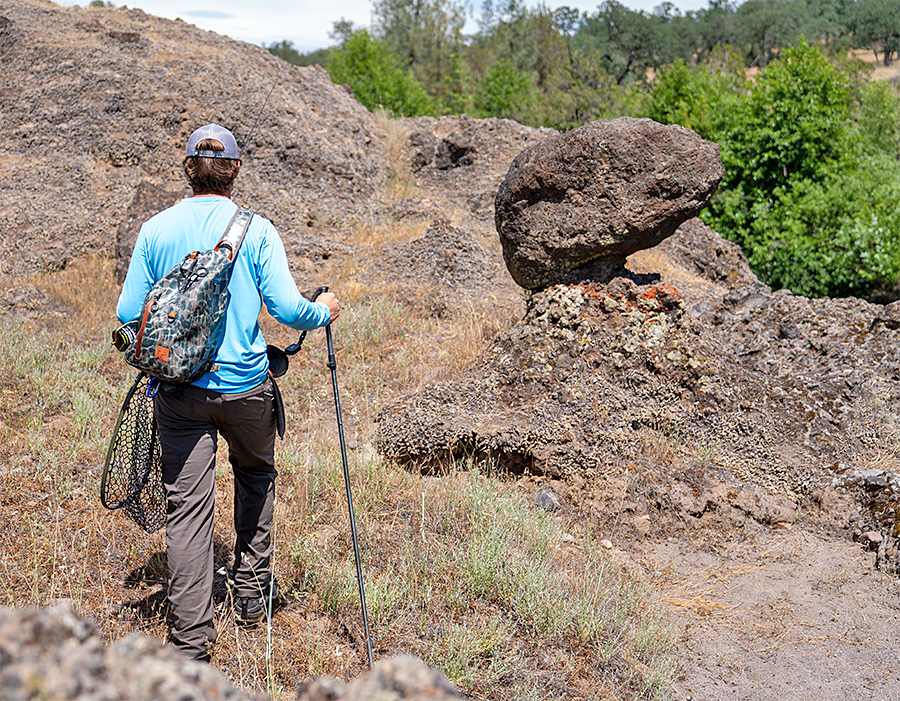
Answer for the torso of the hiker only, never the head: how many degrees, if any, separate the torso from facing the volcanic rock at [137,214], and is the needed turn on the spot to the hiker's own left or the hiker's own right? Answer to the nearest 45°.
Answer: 0° — they already face it

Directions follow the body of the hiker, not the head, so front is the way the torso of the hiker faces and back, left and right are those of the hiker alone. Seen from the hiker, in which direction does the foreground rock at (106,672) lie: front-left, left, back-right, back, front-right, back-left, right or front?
back

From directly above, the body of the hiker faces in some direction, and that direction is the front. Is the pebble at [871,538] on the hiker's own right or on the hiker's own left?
on the hiker's own right

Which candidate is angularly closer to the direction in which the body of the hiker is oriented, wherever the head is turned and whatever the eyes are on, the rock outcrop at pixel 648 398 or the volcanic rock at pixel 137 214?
the volcanic rock

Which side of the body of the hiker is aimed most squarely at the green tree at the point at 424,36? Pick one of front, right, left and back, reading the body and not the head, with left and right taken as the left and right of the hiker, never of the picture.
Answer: front

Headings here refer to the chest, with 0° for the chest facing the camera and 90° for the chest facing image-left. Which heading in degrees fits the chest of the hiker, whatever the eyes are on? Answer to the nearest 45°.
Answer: approximately 180°

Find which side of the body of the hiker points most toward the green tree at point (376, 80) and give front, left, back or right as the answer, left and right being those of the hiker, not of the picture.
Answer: front

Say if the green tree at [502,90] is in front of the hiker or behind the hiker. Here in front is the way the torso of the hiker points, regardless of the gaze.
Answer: in front

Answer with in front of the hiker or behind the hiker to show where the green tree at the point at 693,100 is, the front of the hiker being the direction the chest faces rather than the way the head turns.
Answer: in front

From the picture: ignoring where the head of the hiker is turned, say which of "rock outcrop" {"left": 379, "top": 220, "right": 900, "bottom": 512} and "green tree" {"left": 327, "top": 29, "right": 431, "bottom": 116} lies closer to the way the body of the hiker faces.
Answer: the green tree
